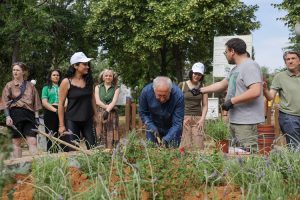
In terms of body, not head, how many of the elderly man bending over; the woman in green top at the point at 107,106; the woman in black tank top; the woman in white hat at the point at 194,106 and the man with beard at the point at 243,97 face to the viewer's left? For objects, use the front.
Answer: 1

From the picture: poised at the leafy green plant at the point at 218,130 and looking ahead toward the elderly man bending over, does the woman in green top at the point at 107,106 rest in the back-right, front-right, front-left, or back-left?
front-right

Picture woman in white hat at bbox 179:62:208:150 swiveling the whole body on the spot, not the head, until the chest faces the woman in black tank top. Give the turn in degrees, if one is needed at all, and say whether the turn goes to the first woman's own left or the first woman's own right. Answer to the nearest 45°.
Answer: approximately 45° to the first woman's own right

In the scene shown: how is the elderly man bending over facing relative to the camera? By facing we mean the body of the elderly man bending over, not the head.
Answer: toward the camera

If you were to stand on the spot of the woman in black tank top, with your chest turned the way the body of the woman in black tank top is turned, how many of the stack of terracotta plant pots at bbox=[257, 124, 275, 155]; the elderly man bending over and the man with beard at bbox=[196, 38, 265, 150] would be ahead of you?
3

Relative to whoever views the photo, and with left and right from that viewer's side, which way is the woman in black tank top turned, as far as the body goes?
facing the viewer and to the right of the viewer

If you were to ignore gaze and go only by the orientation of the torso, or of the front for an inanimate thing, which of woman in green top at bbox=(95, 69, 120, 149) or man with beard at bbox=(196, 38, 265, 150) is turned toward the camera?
the woman in green top

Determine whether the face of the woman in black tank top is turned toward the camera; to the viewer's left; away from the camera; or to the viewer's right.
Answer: to the viewer's right

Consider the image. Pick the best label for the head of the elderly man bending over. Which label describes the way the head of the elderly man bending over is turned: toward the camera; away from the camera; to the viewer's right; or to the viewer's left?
toward the camera

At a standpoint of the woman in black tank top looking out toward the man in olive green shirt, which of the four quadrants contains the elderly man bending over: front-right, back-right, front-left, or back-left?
front-right

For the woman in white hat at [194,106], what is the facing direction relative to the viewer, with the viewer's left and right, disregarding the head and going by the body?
facing the viewer

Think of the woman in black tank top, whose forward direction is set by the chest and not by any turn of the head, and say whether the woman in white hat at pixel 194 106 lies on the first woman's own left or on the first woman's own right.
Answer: on the first woman's own left

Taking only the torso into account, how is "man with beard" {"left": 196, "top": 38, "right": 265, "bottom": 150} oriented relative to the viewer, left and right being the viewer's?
facing to the left of the viewer

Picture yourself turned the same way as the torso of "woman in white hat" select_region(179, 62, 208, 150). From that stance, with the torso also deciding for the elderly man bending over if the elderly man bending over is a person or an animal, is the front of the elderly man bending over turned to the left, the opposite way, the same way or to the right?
the same way
